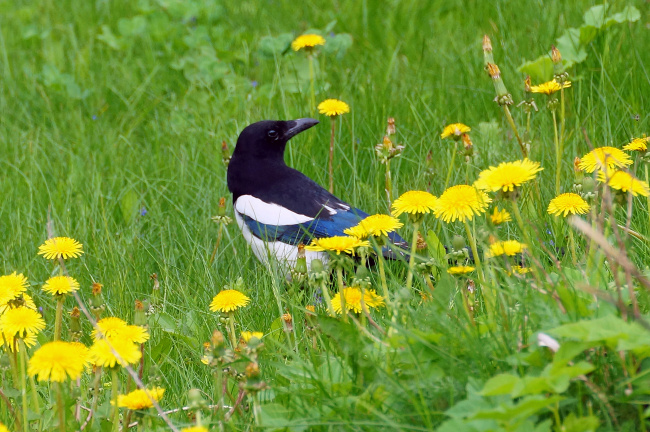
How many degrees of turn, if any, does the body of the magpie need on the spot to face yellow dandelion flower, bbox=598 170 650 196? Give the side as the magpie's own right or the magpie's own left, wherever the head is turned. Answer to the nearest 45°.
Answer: approximately 135° to the magpie's own left

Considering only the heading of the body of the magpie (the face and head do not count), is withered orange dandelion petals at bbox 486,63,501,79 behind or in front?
behind

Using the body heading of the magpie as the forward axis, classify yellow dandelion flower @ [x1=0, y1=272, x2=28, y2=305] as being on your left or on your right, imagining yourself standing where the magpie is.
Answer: on your left

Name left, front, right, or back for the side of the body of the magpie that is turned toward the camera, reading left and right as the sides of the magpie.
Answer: left

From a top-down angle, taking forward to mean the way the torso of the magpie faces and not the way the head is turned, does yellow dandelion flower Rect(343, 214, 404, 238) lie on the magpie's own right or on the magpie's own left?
on the magpie's own left

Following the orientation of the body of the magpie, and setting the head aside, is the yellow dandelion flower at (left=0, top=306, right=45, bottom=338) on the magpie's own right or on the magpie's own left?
on the magpie's own left

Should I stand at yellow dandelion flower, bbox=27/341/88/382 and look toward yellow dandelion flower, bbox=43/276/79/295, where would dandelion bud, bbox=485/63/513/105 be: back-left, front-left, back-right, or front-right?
front-right

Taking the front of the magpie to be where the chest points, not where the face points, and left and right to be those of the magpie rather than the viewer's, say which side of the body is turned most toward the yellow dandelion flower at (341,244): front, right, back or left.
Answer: left

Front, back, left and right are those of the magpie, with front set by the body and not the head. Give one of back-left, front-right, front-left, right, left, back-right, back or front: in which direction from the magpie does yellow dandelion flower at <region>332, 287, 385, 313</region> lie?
left
